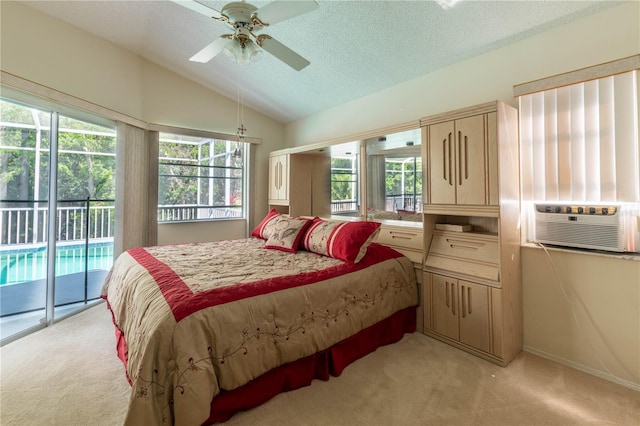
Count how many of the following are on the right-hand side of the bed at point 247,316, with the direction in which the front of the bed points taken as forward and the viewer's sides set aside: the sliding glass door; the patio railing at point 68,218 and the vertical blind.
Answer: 2

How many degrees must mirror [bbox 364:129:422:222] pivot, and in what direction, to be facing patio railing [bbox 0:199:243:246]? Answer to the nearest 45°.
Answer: approximately 45° to its right

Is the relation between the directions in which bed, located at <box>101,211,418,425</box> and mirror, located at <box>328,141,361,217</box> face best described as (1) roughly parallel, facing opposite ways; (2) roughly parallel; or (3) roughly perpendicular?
roughly parallel

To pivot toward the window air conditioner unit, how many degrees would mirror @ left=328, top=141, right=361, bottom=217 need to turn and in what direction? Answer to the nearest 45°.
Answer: approximately 90° to its left

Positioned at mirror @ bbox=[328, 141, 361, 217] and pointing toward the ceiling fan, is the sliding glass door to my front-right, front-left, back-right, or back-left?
front-right

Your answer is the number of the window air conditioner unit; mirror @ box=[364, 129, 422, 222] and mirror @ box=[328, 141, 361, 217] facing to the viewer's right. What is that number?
0

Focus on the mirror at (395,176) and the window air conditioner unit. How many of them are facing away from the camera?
0

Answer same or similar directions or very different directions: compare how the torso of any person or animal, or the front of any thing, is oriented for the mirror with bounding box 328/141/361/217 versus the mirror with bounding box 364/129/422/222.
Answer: same or similar directions

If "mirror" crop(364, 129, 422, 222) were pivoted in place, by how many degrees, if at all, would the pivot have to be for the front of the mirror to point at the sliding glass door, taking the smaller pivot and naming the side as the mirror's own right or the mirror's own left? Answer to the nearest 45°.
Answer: approximately 45° to the mirror's own right

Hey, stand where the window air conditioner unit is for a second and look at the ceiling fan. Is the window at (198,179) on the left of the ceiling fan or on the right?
right

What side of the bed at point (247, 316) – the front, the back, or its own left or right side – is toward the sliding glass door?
right

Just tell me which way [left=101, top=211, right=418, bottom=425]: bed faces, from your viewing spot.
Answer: facing the viewer and to the left of the viewer

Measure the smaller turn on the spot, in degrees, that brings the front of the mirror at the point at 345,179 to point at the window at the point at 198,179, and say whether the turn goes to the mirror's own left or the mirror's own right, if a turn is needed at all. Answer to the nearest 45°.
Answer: approximately 45° to the mirror's own right

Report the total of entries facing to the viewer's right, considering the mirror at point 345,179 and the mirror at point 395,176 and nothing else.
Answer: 0

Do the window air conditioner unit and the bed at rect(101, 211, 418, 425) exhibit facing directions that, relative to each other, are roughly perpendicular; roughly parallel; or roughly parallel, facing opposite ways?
roughly parallel

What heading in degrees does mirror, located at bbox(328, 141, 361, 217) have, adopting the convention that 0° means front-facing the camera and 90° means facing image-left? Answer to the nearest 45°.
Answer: approximately 45°

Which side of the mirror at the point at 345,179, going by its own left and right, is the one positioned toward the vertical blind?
left

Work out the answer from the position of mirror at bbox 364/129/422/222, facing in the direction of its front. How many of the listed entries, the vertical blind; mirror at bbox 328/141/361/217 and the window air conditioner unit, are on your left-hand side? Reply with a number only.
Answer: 2
